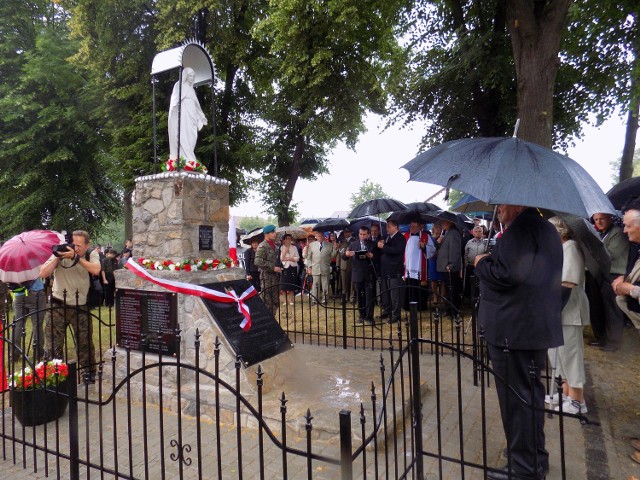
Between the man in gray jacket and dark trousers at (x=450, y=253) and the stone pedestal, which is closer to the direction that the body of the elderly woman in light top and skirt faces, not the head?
the stone pedestal

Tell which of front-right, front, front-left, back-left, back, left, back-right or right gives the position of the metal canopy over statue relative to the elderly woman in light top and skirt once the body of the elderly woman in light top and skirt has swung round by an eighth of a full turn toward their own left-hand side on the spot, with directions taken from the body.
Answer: front-right

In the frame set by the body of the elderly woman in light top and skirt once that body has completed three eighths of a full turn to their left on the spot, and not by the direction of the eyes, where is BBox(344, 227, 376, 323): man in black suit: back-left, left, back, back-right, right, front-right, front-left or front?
back

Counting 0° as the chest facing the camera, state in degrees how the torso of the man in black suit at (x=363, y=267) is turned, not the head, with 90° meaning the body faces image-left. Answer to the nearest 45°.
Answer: approximately 0°

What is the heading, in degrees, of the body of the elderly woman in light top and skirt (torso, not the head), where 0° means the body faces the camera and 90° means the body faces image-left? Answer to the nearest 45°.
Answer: approximately 90°

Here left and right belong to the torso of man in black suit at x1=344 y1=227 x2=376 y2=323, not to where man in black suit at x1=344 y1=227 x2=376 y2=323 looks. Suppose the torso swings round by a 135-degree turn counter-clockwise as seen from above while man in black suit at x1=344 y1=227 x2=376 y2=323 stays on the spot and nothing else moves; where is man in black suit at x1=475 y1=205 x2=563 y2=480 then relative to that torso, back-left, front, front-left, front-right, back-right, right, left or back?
back-right

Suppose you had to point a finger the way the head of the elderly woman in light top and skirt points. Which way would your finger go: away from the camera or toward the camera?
away from the camera

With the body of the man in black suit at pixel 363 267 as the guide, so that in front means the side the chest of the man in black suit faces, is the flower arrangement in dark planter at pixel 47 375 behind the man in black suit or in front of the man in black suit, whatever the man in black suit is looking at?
in front
